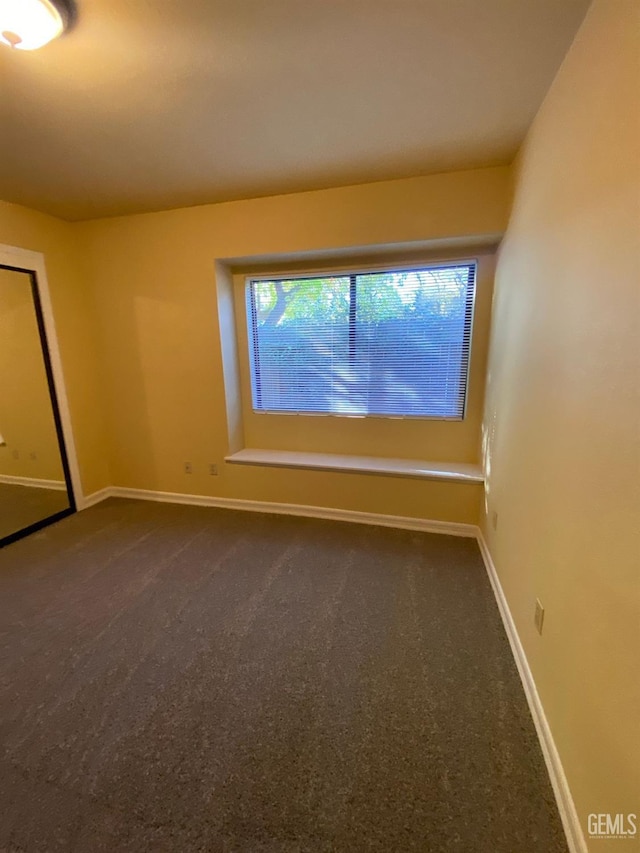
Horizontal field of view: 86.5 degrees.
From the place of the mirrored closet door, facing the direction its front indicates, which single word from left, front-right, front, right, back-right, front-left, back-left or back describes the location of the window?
front

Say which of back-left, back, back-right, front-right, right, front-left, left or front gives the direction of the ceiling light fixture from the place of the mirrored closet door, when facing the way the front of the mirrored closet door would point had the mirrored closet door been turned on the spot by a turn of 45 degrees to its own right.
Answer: front

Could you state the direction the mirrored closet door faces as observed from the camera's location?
facing the viewer and to the right of the viewer
